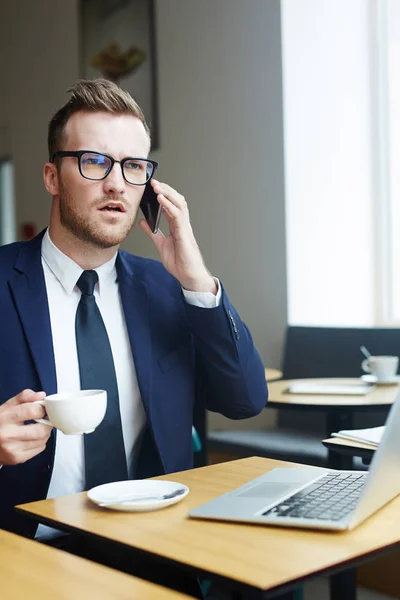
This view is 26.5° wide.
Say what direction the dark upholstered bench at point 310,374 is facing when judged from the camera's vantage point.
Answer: facing the viewer and to the left of the viewer

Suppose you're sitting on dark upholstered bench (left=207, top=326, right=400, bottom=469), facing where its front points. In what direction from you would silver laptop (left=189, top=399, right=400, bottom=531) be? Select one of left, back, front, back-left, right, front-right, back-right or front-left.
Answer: front-left

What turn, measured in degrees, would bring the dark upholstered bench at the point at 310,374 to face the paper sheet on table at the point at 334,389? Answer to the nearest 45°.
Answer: approximately 45° to its left

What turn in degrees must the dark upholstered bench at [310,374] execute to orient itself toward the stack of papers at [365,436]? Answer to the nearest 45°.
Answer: approximately 45° to its left

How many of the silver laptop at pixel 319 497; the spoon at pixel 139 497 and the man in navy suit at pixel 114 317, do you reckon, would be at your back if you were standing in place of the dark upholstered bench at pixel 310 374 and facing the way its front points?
0

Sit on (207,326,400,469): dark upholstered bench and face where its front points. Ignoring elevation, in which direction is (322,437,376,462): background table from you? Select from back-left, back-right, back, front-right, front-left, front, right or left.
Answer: front-left

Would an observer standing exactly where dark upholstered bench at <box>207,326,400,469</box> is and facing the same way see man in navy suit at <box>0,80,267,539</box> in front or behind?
in front

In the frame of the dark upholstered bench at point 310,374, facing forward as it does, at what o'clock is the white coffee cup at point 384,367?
The white coffee cup is roughly at 10 o'clock from the dark upholstered bench.

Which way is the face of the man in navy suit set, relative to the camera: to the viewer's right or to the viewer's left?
to the viewer's right
